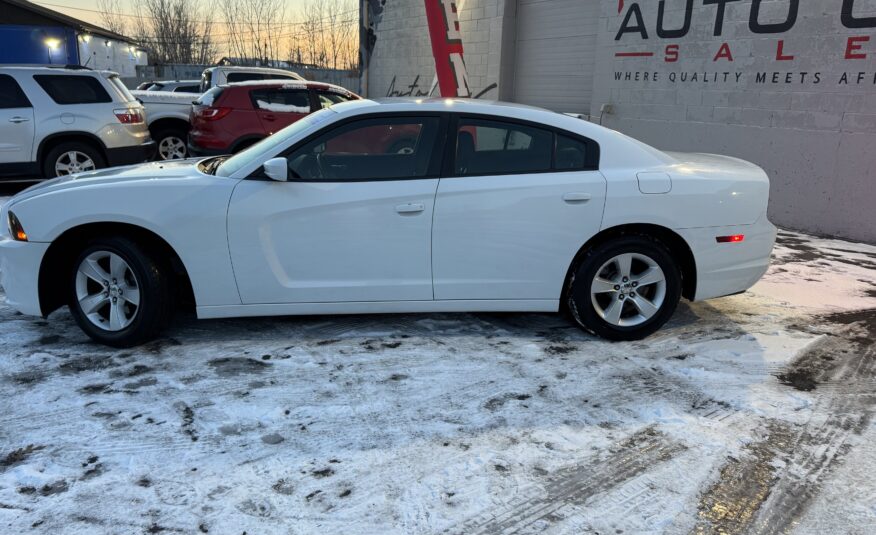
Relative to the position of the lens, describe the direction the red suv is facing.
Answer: facing away from the viewer and to the right of the viewer

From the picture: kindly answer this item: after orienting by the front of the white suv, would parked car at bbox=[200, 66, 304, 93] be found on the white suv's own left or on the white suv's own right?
on the white suv's own right

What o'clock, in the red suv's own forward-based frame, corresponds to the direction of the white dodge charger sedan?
The white dodge charger sedan is roughly at 4 o'clock from the red suv.

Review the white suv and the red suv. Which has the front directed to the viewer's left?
the white suv

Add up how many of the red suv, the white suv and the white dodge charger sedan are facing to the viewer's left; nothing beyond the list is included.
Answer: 2

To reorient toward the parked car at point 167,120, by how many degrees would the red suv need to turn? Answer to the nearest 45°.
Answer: approximately 90° to its left

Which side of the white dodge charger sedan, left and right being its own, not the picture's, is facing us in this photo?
left

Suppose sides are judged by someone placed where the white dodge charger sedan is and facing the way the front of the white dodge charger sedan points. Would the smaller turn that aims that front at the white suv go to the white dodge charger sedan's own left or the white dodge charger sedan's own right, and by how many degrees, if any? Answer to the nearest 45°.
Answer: approximately 45° to the white dodge charger sedan's own right

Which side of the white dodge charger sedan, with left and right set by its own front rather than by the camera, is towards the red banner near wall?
right

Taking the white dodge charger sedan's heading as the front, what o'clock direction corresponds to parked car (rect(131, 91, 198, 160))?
The parked car is roughly at 2 o'clock from the white dodge charger sedan.

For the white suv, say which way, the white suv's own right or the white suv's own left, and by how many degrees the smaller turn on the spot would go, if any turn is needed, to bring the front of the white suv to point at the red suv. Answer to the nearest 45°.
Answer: approximately 180°

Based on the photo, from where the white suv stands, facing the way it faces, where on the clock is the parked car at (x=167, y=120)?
The parked car is roughly at 4 o'clock from the white suv.

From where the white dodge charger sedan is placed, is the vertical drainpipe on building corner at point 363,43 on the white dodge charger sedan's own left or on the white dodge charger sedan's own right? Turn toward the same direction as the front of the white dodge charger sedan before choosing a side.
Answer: on the white dodge charger sedan's own right

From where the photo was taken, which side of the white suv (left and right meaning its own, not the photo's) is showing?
left
